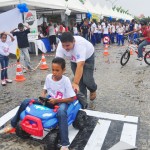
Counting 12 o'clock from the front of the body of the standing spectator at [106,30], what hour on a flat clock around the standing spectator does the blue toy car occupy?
The blue toy car is roughly at 12 o'clock from the standing spectator.

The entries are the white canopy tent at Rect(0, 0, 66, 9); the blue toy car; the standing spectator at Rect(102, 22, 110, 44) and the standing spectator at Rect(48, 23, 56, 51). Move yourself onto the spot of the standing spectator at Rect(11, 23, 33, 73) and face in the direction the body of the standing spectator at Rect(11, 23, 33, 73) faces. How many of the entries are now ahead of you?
1

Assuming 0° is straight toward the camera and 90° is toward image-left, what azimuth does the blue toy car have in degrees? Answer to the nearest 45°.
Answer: approximately 45°

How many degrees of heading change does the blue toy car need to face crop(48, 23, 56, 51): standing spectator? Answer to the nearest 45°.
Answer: approximately 135° to its right

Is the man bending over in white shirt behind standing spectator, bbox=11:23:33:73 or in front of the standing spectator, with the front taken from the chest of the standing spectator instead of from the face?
in front

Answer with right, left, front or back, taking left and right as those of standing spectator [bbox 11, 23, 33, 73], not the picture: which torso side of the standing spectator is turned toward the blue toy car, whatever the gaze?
front

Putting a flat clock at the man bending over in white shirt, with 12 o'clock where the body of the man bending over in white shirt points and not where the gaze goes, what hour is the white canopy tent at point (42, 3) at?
The white canopy tent is roughly at 4 o'clock from the man bending over in white shirt.

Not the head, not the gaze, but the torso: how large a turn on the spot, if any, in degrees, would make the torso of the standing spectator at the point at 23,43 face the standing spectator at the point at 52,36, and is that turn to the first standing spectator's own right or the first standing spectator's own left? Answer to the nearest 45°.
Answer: approximately 180°

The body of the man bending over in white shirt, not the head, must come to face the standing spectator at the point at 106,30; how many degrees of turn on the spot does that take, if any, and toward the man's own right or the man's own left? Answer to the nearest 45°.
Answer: approximately 135° to the man's own right

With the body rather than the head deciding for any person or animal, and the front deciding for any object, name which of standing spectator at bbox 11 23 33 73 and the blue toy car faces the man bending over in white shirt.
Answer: the standing spectator

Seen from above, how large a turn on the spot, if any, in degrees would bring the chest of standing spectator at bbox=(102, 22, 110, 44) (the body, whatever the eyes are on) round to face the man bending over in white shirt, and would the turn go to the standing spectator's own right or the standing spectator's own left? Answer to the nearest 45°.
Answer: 0° — they already face them

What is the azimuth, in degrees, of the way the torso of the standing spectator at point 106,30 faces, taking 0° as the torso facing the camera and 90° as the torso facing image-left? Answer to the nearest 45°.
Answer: approximately 0°
